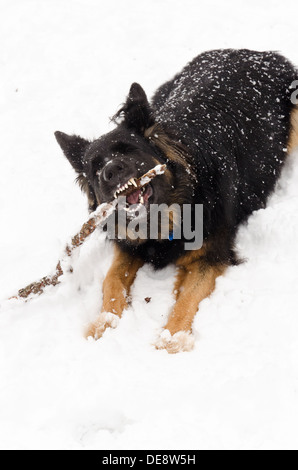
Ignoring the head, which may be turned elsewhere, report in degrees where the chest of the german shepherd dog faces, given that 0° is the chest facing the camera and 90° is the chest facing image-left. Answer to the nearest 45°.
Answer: approximately 45°
